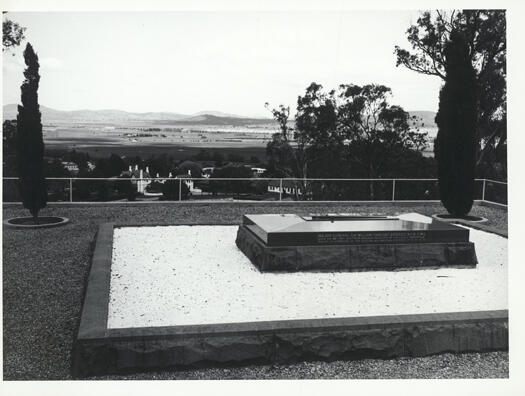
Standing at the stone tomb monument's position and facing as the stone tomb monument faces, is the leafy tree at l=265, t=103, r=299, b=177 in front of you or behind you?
behind

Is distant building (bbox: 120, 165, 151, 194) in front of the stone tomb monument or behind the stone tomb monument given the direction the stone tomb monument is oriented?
behind

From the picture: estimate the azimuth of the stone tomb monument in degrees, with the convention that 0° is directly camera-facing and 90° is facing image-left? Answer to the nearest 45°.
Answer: approximately 0°

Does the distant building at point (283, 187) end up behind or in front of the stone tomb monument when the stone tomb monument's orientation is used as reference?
behind

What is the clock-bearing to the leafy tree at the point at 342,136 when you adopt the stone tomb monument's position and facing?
The leafy tree is roughly at 6 o'clock from the stone tomb monument.

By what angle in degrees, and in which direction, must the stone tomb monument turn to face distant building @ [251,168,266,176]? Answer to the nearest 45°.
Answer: approximately 180°

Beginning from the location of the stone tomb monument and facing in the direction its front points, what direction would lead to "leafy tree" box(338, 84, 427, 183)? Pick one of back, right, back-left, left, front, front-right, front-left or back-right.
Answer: back
